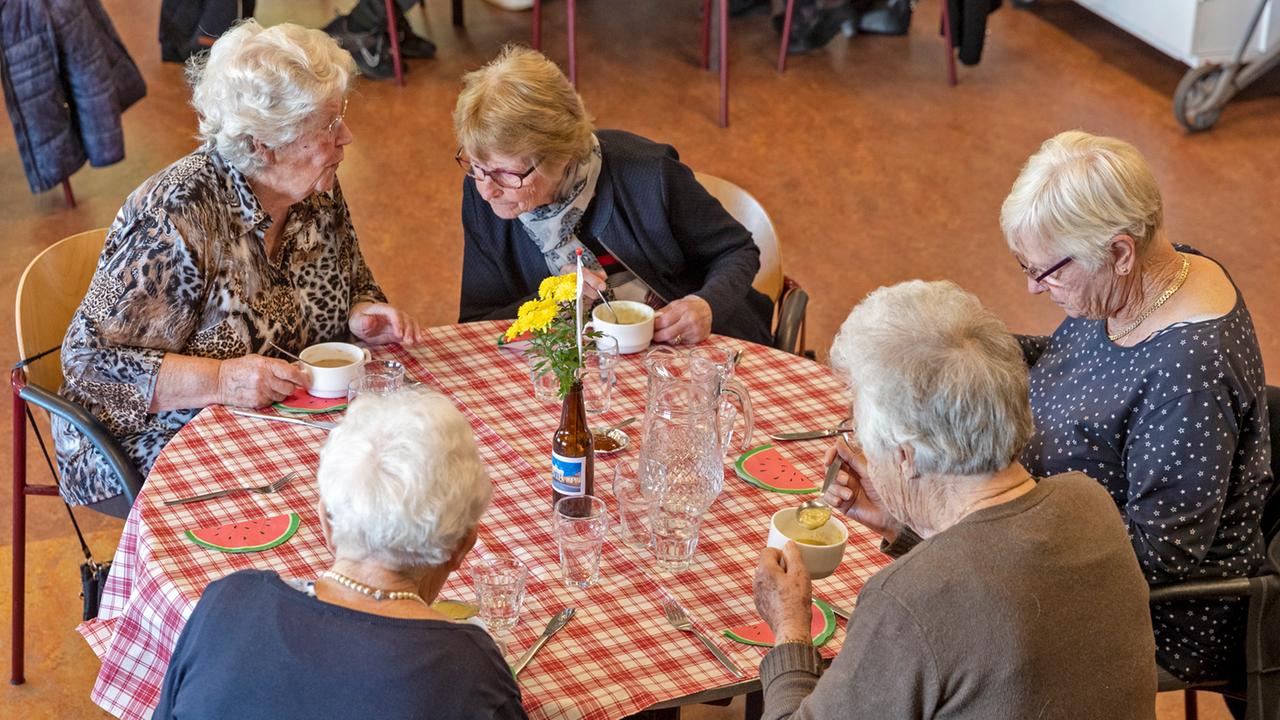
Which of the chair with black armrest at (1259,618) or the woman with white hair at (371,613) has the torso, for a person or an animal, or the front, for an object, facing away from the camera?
the woman with white hair

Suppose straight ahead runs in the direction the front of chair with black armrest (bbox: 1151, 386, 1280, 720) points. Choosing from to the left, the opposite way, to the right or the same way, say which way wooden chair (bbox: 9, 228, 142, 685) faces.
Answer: the opposite way

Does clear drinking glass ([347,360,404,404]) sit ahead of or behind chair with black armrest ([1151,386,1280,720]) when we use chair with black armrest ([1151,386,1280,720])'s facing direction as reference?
ahead

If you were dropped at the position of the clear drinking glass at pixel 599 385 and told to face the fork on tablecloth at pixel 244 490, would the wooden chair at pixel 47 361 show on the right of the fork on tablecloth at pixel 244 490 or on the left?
right

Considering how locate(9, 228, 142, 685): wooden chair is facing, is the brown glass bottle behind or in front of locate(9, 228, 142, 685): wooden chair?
in front

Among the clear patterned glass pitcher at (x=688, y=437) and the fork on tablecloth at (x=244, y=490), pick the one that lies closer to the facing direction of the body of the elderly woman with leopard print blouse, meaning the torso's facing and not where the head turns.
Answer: the clear patterned glass pitcher

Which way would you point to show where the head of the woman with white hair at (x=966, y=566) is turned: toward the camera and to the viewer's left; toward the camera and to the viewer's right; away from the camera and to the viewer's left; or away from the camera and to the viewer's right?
away from the camera and to the viewer's left

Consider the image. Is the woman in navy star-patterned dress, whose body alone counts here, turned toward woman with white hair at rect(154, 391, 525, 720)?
yes

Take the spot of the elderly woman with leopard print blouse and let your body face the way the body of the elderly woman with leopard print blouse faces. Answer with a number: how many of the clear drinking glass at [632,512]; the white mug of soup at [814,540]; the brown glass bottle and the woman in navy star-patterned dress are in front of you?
4

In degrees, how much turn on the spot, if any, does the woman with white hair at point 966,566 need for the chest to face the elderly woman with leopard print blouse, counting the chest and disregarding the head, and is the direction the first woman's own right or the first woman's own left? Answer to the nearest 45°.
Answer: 0° — they already face them

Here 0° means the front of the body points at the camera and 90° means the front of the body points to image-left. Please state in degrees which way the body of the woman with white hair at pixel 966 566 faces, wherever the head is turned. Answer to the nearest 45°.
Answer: approximately 135°

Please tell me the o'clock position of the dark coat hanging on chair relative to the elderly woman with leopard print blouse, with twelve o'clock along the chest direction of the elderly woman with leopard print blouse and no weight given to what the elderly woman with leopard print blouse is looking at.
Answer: The dark coat hanging on chair is roughly at 7 o'clock from the elderly woman with leopard print blouse.

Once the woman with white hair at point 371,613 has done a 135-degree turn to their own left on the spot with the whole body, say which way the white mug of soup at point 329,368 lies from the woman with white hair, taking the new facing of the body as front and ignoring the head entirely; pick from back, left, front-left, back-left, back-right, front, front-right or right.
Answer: back-right

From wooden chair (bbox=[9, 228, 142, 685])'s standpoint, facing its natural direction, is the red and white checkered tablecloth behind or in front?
in front

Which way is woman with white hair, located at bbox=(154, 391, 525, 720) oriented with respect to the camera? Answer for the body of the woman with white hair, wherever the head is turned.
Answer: away from the camera
